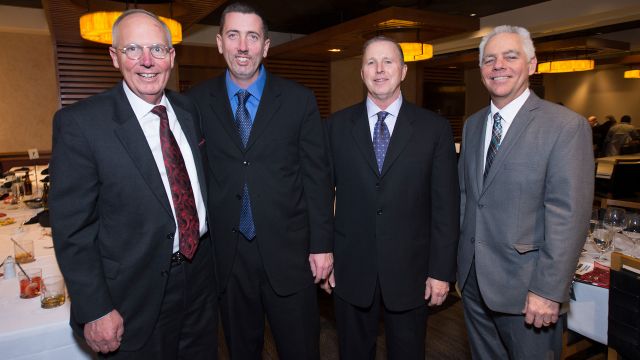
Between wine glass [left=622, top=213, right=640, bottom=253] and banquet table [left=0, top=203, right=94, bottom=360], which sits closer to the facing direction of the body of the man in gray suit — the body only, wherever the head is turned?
the banquet table

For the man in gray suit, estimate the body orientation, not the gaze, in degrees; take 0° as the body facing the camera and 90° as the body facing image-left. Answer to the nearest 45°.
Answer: approximately 45°

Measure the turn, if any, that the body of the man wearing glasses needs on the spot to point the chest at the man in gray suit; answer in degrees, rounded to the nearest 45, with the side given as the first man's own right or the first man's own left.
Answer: approximately 45° to the first man's own left

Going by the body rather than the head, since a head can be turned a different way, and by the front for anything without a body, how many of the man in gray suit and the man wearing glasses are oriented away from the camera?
0

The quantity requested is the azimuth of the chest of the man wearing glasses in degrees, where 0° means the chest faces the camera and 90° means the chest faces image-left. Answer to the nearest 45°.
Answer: approximately 315°

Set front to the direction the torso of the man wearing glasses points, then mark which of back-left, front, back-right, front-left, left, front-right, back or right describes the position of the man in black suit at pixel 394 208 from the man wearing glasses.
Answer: front-left
